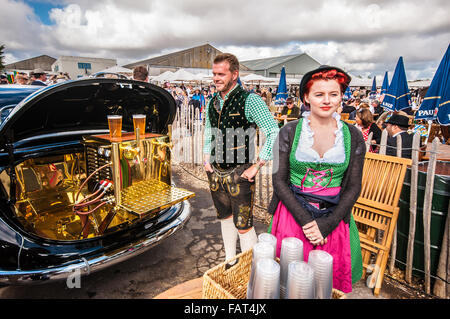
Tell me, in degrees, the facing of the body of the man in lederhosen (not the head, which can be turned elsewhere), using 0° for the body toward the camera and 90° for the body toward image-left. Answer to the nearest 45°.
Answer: approximately 45°

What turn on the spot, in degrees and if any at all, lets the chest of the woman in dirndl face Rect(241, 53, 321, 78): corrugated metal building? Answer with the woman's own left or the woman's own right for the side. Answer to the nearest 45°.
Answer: approximately 180°

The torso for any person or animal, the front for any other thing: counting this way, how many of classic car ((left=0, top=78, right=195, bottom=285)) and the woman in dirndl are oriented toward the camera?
1

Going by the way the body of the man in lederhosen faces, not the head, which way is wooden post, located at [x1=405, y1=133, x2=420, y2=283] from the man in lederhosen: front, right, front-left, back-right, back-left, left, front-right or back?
back-left

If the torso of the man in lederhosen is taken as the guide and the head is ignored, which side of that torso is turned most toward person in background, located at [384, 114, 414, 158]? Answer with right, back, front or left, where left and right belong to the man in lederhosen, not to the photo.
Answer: back

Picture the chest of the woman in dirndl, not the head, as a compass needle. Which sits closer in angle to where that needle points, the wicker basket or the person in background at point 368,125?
the wicker basket

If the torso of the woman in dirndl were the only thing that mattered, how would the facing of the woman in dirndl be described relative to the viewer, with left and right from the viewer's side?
facing the viewer

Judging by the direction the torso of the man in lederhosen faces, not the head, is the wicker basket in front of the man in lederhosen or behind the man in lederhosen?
in front

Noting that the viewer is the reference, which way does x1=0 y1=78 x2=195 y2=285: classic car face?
facing away from the viewer and to the left of the viewer
